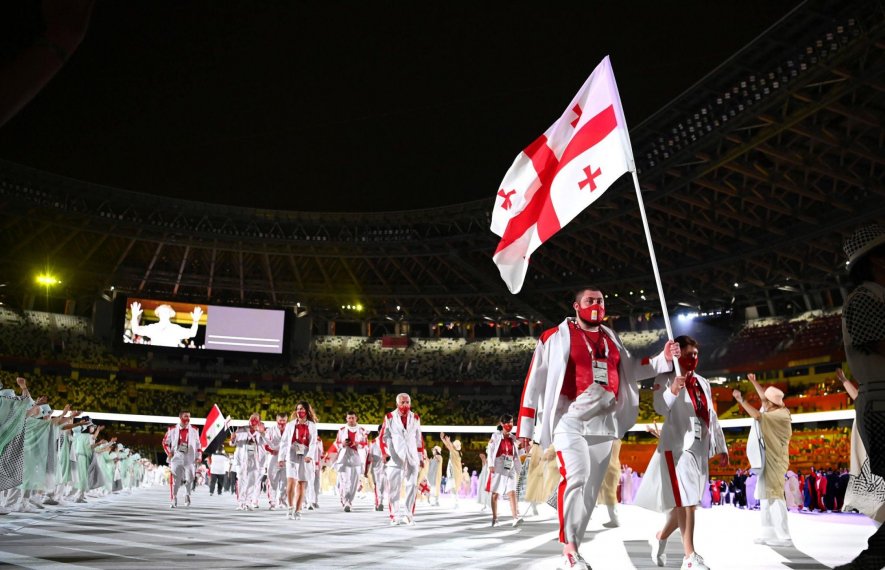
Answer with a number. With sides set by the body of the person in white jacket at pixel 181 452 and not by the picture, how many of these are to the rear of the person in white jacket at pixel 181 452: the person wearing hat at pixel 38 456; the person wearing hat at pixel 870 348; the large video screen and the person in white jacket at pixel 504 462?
1

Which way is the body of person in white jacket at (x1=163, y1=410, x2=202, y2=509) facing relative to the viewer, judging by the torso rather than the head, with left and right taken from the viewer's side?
facing the viewer

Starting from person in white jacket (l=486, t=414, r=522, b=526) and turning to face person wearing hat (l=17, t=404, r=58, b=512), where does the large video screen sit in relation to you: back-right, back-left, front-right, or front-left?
front-right

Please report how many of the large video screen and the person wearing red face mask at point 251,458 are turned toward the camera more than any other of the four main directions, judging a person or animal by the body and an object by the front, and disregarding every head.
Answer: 2

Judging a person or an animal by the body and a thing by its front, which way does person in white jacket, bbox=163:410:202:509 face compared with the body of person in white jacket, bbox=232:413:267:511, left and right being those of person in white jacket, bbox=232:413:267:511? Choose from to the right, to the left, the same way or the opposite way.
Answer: the same way

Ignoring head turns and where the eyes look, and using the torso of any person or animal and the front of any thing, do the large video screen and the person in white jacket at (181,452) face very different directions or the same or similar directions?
same or similar directions

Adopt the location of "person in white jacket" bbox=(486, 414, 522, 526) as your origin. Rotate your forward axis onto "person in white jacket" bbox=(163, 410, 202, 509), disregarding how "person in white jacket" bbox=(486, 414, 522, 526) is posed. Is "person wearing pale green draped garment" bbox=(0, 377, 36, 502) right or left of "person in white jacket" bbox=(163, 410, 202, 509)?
left

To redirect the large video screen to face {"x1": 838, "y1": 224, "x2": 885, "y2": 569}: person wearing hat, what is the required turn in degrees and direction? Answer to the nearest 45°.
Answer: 0° — it already faces them

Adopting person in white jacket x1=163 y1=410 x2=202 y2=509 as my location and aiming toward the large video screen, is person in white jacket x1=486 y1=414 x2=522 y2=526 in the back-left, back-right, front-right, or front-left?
back-right

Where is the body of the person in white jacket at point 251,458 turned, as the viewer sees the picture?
toward the camera

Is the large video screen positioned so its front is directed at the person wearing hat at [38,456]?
yes

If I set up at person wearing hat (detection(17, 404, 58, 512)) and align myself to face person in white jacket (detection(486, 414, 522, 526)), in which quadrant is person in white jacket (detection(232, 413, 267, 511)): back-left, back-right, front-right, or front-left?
front-left

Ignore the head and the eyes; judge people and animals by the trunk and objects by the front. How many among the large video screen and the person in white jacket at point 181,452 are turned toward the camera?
2

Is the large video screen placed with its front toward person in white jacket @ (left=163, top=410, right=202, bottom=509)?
yes

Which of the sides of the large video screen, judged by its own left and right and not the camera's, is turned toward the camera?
front

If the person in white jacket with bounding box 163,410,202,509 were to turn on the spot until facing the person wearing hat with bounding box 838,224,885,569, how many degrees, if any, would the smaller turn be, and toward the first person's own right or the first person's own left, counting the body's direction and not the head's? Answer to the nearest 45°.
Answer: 0° — they already face them
